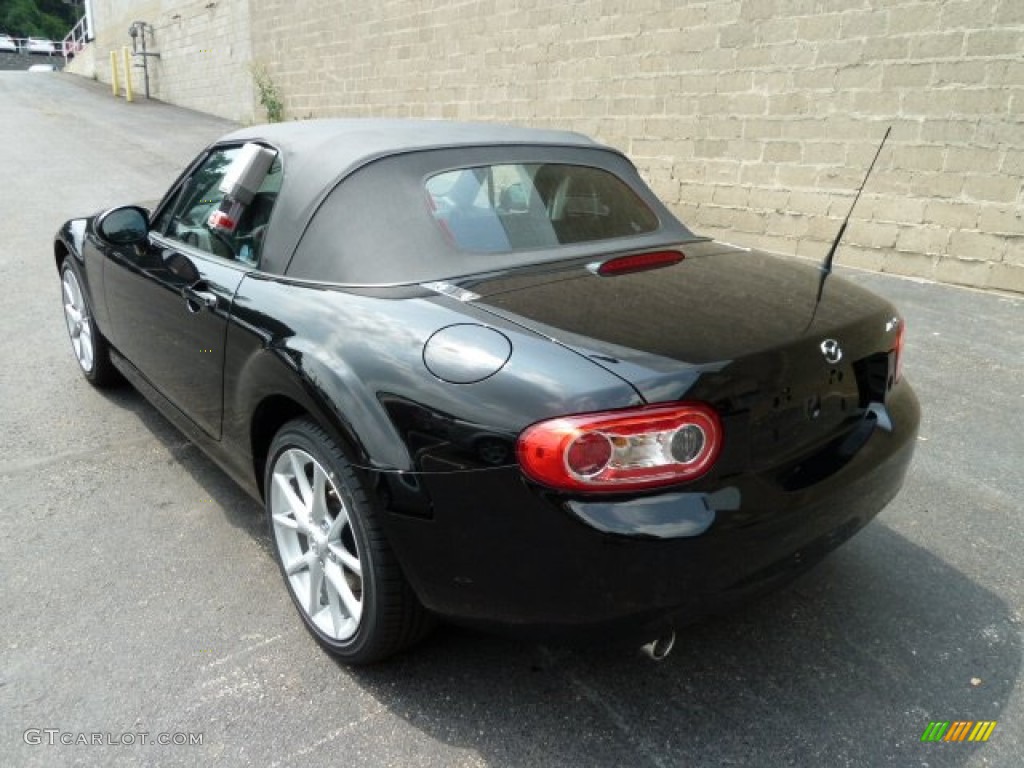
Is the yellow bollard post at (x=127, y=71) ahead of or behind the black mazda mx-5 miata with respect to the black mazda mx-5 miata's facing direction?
ahead

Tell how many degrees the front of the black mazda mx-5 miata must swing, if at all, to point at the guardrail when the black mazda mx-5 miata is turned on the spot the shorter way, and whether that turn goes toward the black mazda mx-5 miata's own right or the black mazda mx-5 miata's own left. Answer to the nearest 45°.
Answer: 0° — it already faces it

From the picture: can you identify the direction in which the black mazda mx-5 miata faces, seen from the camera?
facing away from the viewer and to the left of the viewer
